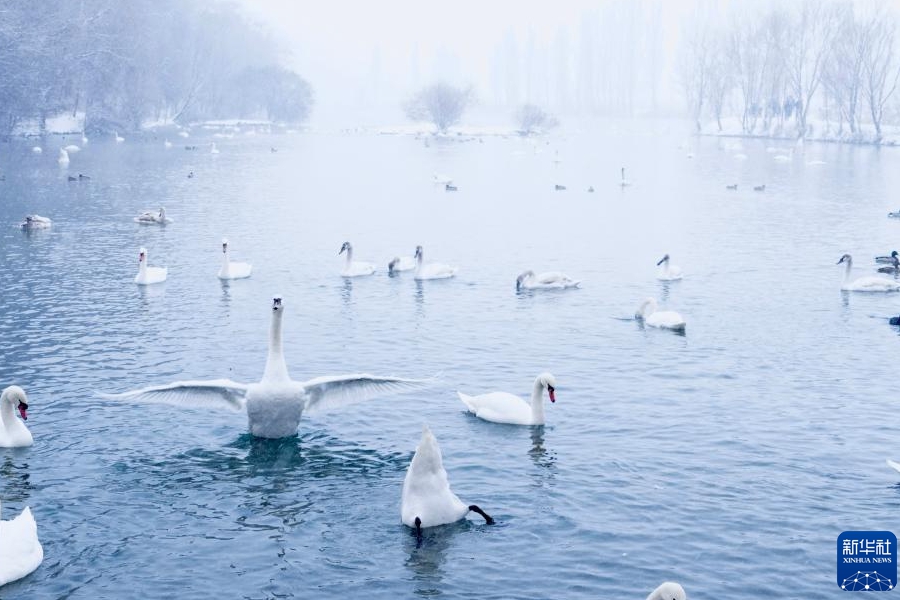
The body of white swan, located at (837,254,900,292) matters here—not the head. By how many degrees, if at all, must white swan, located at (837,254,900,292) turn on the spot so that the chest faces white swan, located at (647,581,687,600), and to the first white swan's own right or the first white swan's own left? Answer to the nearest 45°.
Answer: approximately 90° to the first white swan's own left

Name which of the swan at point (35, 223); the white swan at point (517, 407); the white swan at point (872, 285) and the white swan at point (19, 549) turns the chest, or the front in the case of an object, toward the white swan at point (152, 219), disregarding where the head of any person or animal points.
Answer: the white swan at point (872, 285)

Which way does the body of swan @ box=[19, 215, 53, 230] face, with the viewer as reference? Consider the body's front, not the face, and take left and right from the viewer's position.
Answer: facing to the left of the viewer

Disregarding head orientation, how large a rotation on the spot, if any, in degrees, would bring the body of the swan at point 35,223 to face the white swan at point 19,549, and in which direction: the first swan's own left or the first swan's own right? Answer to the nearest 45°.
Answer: approximately 90° to the first swan's own left

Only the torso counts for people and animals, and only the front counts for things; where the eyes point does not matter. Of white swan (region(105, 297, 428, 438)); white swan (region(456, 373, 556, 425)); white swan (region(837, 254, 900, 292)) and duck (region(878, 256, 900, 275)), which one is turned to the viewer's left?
white swan (region(837, 254, 900, 292))

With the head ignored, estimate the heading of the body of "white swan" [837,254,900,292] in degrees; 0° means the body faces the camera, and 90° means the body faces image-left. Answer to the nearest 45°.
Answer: approximately 90°

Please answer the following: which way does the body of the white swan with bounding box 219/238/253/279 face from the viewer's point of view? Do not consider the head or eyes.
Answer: to the viewer's left

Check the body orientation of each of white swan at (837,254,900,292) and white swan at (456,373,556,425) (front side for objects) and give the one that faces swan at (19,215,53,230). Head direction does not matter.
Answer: white swan at (837,254,900,292)

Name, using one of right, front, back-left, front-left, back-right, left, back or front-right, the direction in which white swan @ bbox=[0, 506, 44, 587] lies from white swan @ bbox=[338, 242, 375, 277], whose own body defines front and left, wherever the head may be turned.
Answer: left
